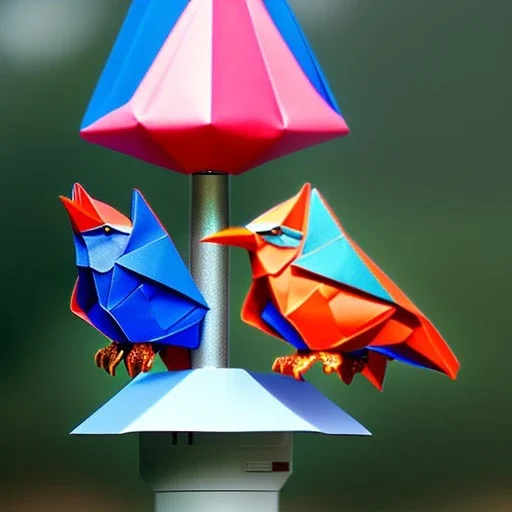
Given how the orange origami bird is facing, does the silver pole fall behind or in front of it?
in front

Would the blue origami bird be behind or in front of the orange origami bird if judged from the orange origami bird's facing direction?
in front

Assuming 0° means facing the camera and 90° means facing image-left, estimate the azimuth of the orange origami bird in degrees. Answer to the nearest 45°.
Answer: approximately 90°
